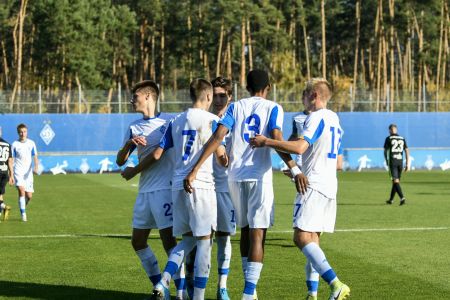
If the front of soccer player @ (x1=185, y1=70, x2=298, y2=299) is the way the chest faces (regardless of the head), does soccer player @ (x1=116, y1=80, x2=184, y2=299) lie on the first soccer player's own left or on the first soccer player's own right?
on the first soccer player's own left

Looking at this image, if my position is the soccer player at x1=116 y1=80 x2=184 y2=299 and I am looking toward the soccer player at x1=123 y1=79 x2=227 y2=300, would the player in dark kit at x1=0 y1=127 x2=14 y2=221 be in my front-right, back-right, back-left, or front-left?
back-left

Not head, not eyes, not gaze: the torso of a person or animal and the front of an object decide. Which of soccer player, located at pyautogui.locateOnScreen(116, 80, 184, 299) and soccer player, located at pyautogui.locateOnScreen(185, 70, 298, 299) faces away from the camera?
soccer player, located at pyautogui.locateOnScreen(185, 70, 298, 299)

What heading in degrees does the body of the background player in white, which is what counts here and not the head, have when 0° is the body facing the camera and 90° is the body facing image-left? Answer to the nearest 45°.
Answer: approximately 0°

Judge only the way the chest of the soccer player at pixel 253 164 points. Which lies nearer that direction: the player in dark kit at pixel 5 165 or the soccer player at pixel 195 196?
the player in dark kit

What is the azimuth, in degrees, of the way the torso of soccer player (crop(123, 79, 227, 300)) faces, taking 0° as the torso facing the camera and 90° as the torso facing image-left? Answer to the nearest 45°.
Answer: approximately 225°

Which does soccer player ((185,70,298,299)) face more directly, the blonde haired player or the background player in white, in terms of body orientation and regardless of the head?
the background player in white

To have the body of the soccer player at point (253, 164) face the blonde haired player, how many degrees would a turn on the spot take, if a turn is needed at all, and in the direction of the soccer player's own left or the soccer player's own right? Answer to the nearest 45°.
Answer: approximately 90° to the soccer player's own right

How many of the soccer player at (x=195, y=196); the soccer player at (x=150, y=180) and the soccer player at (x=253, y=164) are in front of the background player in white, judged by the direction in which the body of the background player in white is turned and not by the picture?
3

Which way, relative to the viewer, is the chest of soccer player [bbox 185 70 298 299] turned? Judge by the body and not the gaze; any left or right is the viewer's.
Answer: facing away from the viewer
